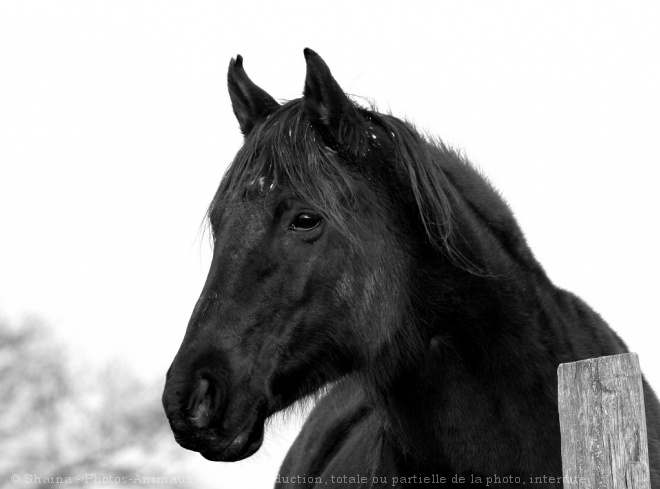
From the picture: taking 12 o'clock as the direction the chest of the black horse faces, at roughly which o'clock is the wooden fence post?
The wooden fence post is roughly at 9 o'clock from the black horse.

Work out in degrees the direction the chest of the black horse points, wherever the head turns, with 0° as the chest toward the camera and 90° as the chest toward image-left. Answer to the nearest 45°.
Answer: approximately 45°
